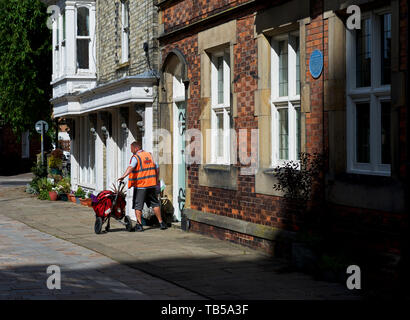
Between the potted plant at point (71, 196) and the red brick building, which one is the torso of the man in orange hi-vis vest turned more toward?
the potted plant

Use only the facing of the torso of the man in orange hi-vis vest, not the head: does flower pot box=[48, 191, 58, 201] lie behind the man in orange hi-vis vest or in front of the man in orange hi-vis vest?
in front

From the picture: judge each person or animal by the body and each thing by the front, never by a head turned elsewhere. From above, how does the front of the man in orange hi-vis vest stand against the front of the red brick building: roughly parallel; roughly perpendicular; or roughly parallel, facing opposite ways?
roughly perpendicular

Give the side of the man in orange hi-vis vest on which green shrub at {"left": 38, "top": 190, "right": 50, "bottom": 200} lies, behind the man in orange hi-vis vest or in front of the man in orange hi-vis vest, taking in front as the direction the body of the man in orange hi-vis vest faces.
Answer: in front

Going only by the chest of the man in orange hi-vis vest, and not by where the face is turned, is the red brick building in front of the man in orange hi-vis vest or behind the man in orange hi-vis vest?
behind

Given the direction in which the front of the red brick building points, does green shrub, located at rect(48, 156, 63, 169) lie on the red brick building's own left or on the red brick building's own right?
on the red brick building's own right

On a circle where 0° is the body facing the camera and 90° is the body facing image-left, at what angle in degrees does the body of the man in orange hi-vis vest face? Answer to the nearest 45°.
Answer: approximately 135°

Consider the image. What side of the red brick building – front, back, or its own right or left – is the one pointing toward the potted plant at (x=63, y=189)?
right

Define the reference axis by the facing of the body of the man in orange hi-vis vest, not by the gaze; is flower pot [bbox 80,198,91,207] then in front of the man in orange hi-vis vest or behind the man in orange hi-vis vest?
in front

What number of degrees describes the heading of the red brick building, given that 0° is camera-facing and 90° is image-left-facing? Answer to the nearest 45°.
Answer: approximately 45°

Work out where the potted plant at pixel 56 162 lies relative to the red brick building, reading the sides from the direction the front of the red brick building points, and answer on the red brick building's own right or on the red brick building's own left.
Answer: on the red brick building's own right

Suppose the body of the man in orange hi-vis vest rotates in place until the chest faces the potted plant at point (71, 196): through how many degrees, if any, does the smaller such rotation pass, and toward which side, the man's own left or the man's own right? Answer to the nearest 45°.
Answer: approximately 45° to the man's own right
